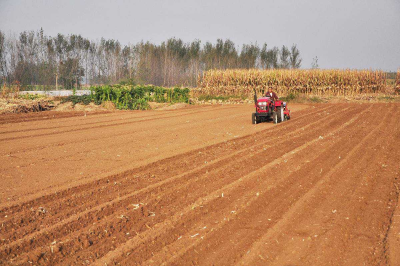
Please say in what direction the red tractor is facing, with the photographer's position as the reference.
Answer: facing the viewer and to the left of the viewer
